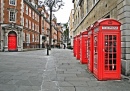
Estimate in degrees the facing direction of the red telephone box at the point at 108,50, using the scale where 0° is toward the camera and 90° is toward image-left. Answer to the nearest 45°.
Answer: approximately 0°
